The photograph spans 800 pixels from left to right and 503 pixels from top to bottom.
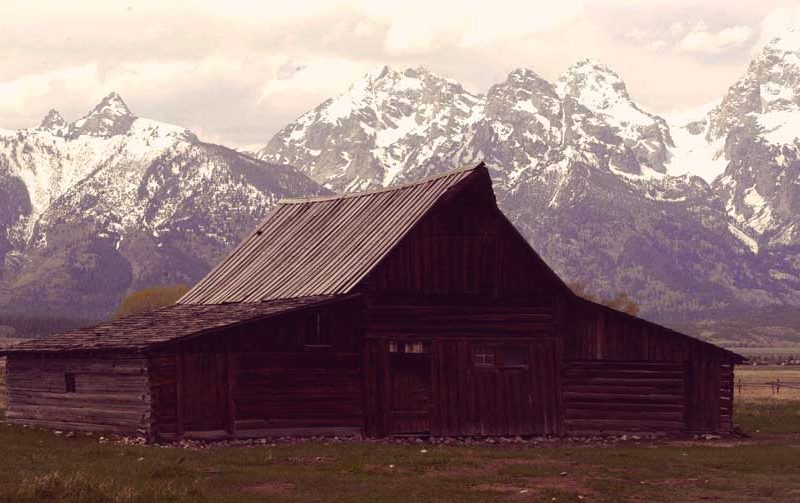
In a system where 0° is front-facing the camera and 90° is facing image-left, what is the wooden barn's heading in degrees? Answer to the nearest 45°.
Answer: approximately 315°
